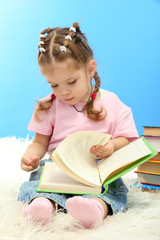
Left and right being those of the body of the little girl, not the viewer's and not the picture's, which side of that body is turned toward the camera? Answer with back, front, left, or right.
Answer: front

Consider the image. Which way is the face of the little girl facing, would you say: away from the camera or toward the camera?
toward the camera
